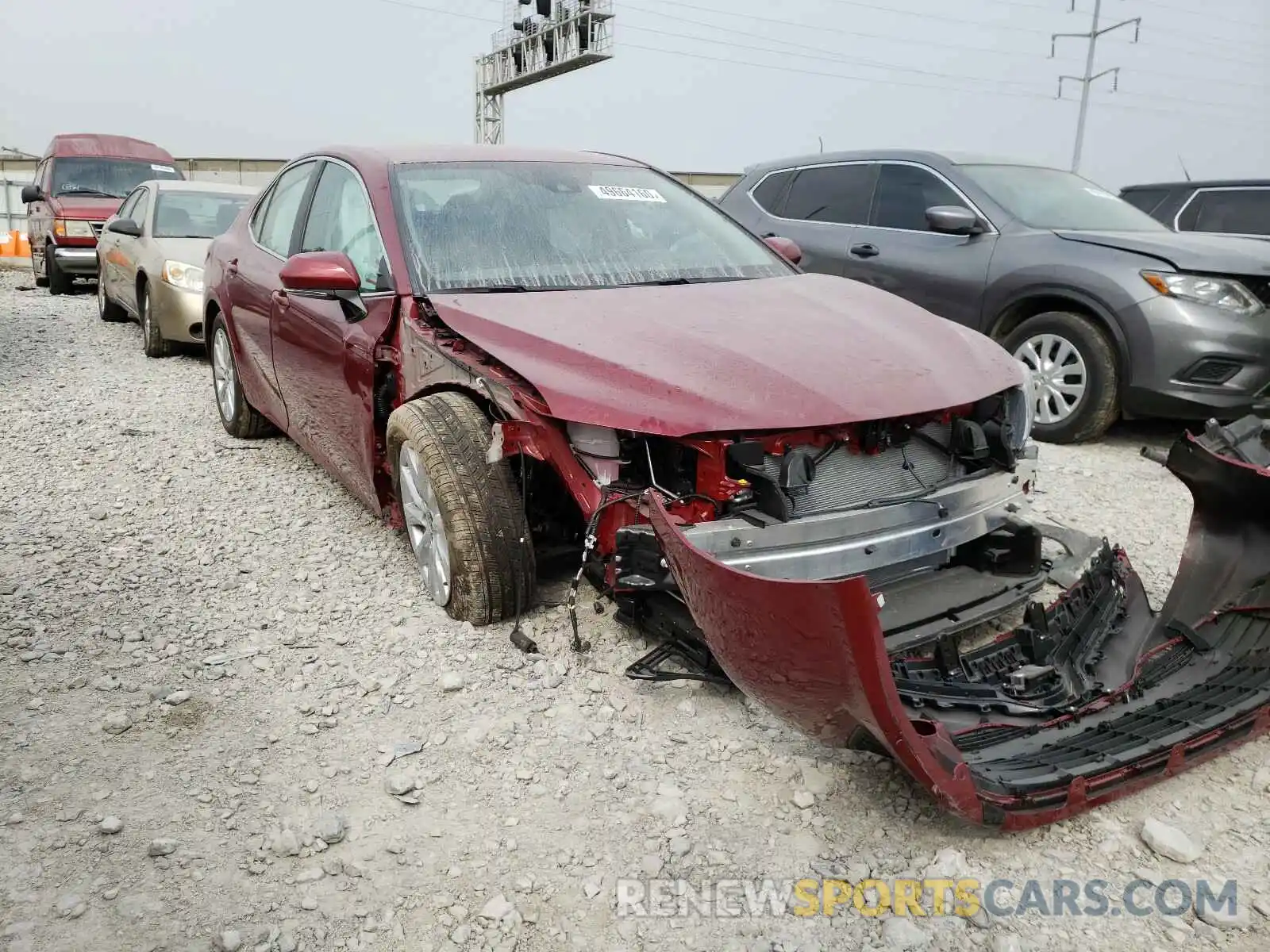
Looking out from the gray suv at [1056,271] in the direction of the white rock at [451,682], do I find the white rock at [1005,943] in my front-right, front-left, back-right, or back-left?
front-left

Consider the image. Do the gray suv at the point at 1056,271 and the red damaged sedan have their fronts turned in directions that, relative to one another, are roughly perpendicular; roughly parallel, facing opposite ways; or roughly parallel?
roughly parallel

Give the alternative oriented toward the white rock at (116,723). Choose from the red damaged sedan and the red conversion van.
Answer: the red conversion van

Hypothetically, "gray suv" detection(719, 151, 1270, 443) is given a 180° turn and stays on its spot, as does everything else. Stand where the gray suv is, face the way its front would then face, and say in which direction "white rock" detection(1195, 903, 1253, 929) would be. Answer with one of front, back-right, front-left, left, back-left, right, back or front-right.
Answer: back-left

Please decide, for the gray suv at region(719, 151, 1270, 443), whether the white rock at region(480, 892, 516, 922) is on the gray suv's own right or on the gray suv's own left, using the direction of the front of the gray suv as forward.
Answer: on the gray suv's own right

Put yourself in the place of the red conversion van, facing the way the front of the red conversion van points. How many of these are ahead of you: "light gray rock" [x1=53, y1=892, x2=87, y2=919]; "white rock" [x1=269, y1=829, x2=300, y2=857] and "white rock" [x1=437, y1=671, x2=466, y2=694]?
3

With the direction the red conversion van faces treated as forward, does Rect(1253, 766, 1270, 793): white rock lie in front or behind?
in front

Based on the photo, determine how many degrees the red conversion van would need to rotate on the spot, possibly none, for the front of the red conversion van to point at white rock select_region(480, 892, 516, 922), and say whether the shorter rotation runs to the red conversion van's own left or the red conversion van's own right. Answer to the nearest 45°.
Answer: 0° — it already faces it

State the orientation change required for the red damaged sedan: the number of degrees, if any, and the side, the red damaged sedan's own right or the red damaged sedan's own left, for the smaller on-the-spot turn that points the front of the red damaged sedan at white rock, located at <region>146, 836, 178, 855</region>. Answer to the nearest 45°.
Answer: approximately 90° to the red damaged sedan's own right

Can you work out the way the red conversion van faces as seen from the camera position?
facing the viewer

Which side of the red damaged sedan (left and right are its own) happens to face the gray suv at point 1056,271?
left

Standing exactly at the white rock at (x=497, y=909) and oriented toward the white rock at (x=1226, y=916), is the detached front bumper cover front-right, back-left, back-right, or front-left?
front-left

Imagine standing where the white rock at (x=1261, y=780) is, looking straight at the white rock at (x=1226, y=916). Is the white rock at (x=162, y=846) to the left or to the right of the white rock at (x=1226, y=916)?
right

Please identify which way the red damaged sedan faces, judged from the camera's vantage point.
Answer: facing the viewer and to the right of the viewer

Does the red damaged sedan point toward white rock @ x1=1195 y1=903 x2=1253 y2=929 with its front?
yes

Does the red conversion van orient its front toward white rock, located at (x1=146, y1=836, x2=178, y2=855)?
yes
